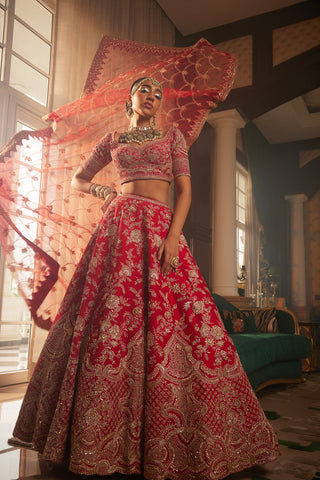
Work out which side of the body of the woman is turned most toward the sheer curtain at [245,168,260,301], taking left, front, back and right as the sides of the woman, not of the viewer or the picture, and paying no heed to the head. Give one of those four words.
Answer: back

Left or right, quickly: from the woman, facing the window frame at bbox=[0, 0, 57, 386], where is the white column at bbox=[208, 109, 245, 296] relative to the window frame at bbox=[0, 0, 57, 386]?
right

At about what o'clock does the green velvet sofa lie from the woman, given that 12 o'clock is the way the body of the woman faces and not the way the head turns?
The green velvet sofa is roughly at 7 o'clock from the woman.

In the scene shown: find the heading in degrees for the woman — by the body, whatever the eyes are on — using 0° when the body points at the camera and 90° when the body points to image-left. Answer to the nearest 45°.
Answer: approximately 0°

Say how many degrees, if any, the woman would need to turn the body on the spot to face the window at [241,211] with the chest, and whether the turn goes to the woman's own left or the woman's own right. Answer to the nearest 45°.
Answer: approximately 180°

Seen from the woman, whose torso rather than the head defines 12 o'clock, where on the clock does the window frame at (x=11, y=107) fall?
The window frame is roughly at 5 o'clock from the woman.

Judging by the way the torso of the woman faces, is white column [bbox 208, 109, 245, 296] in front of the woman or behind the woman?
behind
